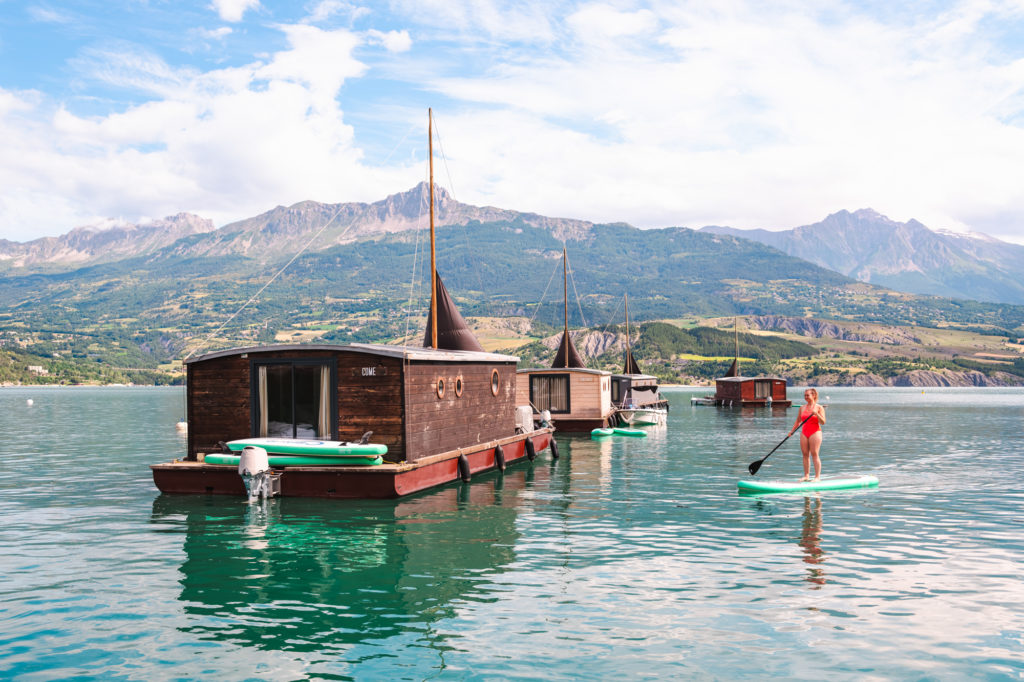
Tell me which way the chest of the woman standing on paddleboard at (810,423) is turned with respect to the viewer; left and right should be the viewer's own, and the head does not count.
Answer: facing the viewer and to the left of the viewer

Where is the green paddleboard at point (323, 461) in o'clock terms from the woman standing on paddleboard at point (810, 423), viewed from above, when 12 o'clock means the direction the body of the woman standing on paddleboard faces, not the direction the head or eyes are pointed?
The green paddleboard is roughly at 1 o'clock from the woman standing on paddleboard.

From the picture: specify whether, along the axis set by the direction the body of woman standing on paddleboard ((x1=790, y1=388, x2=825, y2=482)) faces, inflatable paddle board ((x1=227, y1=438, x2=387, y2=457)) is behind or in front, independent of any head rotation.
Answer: in front
